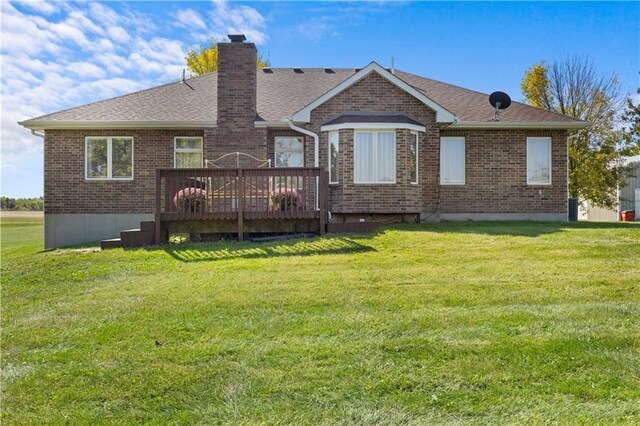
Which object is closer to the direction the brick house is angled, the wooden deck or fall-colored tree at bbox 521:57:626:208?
the fall-colored tree

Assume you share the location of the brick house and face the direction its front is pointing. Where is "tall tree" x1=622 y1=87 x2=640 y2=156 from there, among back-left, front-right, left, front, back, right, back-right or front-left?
front-right

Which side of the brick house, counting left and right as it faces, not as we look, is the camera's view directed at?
back

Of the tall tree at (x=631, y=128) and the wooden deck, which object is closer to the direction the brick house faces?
the tall tree
